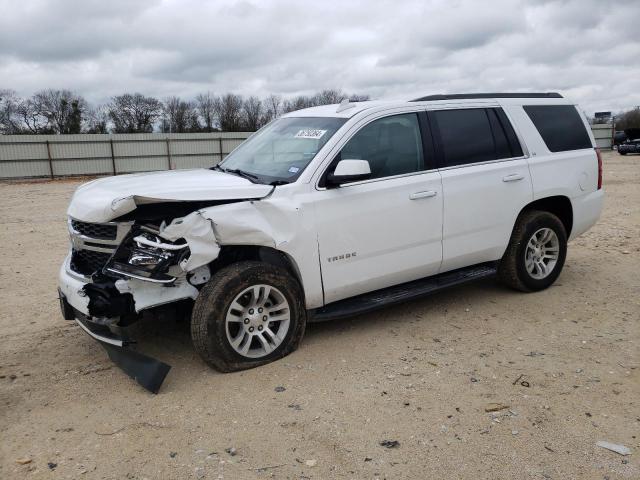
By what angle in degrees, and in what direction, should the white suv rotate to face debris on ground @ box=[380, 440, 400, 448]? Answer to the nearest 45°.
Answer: approximately 45° to its left

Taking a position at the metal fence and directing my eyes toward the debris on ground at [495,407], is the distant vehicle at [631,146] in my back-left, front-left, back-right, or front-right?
front-left

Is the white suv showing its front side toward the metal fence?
no

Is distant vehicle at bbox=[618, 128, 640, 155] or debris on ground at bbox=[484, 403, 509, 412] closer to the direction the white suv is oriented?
the debris on ground

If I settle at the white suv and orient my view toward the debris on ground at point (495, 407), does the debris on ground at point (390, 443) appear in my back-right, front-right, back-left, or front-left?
front-right

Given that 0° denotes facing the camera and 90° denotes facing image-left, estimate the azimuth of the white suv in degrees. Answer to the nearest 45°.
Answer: approximately 45°

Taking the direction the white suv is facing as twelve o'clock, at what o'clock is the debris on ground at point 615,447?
The debris on ground is roughly at 9 o'clock from the white suv.

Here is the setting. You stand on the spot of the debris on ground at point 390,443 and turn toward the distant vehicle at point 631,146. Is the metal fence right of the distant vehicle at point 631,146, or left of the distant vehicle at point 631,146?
left

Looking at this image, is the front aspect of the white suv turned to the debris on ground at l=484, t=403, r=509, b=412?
no

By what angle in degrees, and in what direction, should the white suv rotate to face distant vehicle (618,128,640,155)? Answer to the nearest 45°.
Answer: approximately 180°
